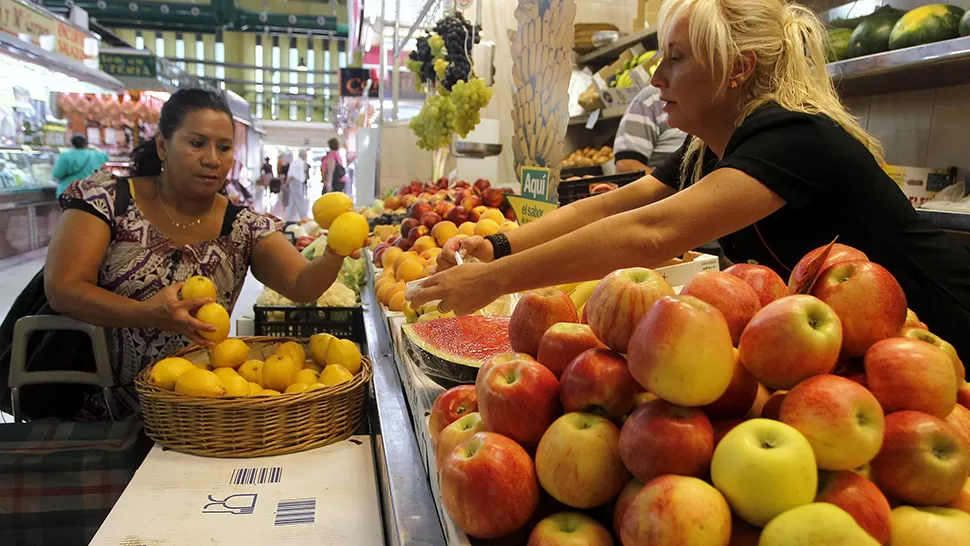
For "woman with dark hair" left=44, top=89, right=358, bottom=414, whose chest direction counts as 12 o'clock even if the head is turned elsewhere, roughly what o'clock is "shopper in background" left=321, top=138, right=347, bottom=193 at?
The shopper in background is roughly at 8 o'clock from the woman with dark hair.

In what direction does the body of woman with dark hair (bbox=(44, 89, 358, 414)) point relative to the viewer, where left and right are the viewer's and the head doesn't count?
facing the viewer and to the right of the viewer

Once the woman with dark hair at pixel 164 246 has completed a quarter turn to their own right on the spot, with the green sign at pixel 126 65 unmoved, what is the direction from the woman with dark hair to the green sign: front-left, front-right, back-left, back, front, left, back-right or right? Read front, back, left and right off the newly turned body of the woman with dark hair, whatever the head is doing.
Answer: back-right

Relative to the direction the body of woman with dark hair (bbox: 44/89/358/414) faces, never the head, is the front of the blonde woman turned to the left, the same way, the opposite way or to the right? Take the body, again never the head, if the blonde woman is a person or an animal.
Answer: to the right

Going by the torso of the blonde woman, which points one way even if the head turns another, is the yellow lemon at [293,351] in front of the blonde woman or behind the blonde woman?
in front

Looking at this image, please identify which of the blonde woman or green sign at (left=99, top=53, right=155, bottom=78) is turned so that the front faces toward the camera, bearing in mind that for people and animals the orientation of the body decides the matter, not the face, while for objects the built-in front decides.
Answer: the green sign

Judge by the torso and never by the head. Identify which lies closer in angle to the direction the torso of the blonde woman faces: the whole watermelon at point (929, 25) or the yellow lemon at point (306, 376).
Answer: the yellow lemon

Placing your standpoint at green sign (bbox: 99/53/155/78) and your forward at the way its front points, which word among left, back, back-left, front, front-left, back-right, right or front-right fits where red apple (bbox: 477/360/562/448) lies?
front

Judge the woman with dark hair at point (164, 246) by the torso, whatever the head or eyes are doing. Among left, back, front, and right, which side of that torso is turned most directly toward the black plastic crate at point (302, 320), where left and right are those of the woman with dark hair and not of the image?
left

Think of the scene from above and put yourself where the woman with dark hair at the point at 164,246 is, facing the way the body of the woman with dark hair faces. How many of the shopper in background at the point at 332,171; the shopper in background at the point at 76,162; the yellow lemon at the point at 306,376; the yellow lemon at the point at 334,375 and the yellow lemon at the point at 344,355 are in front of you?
3

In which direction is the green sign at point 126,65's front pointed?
toward the camera

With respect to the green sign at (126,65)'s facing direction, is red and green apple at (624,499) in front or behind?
in front

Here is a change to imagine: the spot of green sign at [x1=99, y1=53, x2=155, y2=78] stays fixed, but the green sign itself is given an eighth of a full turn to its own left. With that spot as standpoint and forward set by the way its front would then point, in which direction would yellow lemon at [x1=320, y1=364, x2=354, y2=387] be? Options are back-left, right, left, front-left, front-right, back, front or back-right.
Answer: front-right

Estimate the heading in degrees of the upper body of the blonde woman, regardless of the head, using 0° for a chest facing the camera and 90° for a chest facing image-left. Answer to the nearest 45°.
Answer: approximately 90°

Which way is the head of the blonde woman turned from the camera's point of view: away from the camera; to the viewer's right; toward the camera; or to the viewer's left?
to the viewer's left

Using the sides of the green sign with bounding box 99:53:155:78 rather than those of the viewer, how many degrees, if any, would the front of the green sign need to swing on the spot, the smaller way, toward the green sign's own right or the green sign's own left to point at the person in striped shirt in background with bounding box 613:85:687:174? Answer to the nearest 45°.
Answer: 0° — it already faces them

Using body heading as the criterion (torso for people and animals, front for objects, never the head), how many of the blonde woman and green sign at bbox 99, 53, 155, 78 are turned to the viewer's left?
1
